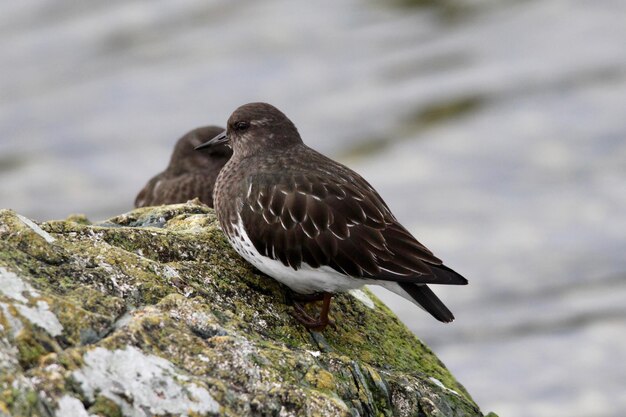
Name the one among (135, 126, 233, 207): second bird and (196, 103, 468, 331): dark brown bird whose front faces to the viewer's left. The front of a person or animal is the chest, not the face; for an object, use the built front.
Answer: the dark brown bird

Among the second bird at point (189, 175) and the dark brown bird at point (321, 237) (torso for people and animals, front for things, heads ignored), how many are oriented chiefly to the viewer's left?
1

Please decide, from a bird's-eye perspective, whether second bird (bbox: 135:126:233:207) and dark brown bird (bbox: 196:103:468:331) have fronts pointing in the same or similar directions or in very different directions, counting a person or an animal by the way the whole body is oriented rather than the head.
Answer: very different directions

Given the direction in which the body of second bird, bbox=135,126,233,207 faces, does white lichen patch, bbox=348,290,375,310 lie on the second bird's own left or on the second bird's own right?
on the second bird's own right

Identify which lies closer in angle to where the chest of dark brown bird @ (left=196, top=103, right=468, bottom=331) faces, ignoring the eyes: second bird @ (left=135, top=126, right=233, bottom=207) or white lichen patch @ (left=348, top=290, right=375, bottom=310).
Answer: the second bird

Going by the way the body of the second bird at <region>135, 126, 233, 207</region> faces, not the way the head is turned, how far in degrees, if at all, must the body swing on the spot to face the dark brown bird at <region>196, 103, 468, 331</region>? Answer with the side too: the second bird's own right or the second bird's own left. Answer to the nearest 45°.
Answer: approximately 90° to the second bird's own right

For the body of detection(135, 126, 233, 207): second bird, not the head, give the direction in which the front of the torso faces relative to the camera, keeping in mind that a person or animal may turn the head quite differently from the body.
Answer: to the viewer's right

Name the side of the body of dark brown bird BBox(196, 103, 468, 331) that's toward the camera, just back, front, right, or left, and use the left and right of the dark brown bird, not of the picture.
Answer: left
